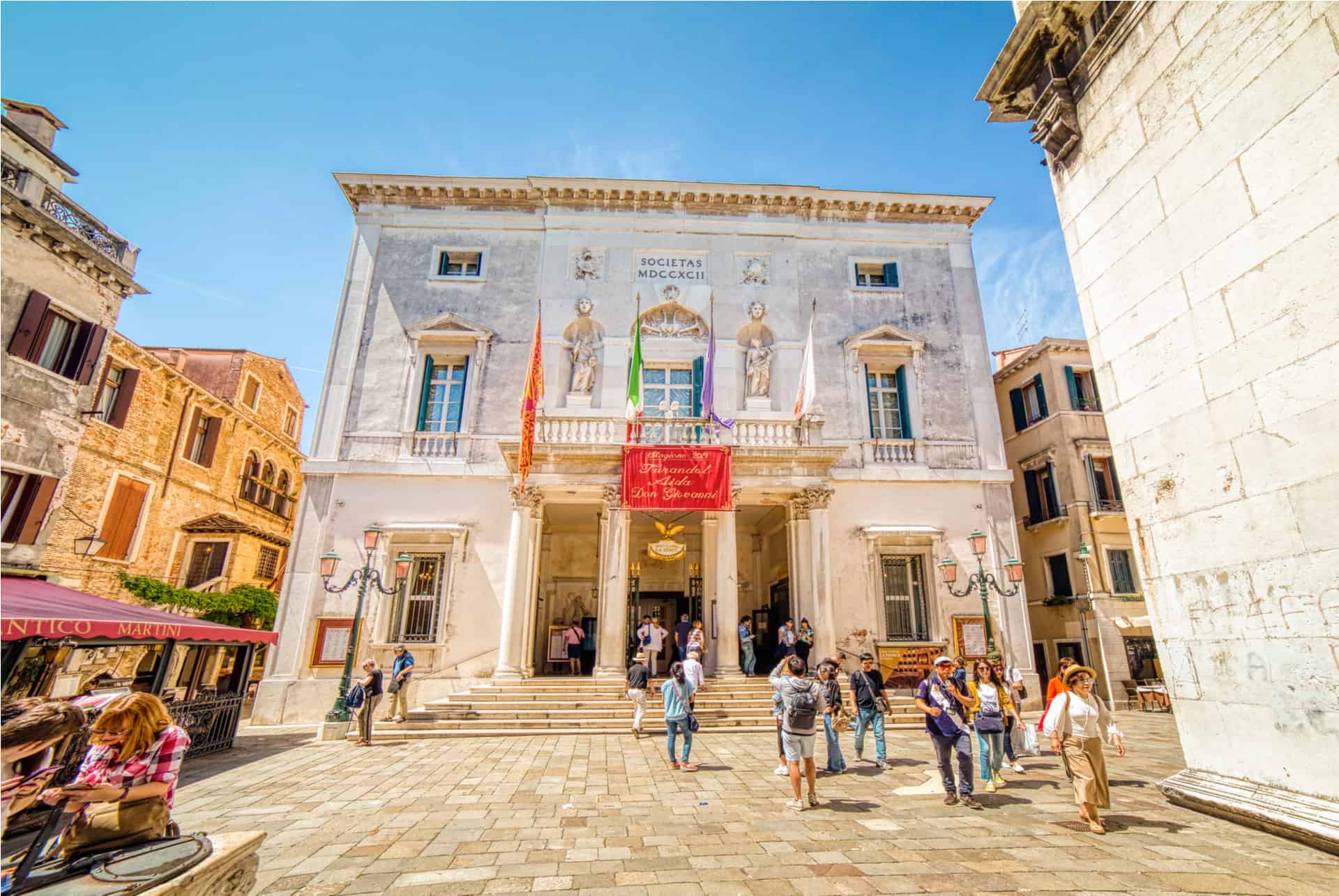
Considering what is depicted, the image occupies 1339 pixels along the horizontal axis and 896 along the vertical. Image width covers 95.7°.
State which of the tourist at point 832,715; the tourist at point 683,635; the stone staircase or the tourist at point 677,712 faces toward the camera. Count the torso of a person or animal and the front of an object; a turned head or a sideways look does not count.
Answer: the stone staircase

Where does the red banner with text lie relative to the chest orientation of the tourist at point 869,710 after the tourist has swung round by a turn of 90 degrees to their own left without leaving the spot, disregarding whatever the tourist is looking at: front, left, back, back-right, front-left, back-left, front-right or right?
back-left

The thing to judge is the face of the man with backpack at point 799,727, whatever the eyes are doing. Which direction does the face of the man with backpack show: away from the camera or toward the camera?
away from the camera

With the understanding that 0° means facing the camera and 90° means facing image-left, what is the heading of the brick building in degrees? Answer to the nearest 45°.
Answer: approximately 315°

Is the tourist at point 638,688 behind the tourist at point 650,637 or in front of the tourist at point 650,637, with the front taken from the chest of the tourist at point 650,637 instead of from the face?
in front

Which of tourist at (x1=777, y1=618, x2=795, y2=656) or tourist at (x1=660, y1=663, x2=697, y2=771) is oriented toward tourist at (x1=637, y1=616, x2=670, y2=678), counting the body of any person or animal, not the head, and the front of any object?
tourist at (x1=660, y1=663, x2=697, y2=771)

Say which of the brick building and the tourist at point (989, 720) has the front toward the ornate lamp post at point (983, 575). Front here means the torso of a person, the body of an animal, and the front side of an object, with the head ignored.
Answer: the brick building

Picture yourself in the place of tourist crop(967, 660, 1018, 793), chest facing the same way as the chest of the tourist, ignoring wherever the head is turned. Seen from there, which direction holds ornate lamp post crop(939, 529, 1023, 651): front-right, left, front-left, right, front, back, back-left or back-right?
back

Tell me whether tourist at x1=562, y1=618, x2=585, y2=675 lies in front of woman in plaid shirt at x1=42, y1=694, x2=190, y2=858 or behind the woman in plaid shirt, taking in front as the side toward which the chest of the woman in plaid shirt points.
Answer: behind

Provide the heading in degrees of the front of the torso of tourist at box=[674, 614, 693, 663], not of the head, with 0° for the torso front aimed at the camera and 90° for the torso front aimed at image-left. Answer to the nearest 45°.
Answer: approximately 180°

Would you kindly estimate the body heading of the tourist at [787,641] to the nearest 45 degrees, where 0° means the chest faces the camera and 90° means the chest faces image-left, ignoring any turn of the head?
approximately 315°

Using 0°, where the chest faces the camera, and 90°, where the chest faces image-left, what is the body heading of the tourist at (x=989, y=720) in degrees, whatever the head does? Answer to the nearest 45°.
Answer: approximately 0°

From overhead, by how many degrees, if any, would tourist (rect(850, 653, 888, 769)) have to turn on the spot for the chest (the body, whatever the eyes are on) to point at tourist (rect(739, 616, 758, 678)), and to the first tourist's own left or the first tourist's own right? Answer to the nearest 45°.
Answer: approximately 135° to the first tourist's own right
